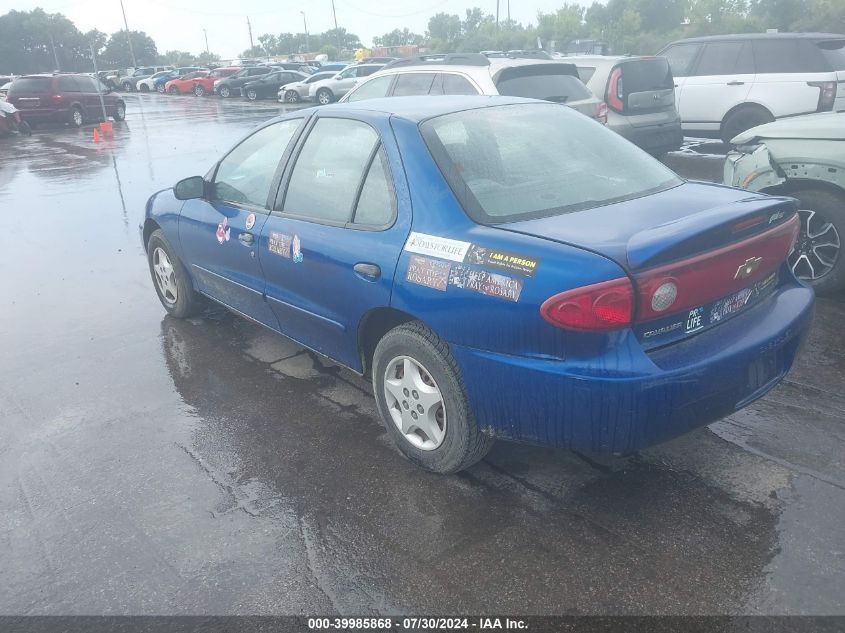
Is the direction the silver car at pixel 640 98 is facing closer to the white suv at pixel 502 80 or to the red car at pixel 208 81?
the red car

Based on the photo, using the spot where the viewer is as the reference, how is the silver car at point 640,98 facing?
facing away from the viewer and to the left of the viewer

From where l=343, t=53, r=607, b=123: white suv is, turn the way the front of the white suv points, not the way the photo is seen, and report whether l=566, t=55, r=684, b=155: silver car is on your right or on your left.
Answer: on your right

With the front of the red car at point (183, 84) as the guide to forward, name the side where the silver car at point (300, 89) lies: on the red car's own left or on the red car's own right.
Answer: on the red car's own left

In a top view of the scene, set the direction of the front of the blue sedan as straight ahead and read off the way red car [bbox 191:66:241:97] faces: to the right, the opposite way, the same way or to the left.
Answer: to the left

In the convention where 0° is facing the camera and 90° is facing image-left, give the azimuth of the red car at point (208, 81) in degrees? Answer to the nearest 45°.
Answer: approximately 45°

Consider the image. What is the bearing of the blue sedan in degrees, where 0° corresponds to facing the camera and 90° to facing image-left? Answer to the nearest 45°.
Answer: approximately 135°

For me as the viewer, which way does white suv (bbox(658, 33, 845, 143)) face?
facing away from the viewer and to the left of the viewer

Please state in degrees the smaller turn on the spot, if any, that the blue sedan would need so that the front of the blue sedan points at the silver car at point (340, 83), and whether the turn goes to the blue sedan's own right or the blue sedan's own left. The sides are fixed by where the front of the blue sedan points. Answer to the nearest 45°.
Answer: approximately 45° to the blue sedan's own right

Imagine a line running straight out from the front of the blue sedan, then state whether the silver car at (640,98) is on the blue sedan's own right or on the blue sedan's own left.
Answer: on the blue sedan's own right

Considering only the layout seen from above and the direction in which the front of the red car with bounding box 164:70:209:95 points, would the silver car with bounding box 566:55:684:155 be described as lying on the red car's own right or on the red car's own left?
on the red car's own left
